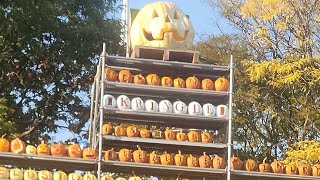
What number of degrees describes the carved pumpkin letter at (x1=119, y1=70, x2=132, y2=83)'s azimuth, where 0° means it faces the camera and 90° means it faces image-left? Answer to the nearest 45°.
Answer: approximately 0°

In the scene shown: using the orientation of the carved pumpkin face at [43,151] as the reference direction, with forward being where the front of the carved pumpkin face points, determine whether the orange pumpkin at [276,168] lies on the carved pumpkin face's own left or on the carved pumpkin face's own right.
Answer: on the carved pumpkin face's own left

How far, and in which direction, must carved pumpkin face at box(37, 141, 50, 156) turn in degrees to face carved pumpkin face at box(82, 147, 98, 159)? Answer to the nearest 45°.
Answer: approximately 90° to its left

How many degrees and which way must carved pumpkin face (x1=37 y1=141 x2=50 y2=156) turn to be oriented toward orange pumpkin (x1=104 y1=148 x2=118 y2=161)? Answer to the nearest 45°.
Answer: approximately 90° to its left

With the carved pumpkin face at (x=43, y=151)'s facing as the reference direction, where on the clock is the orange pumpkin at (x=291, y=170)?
The orange pumpkin is roughly at 9 o'clock from the carved pumpkin face.
